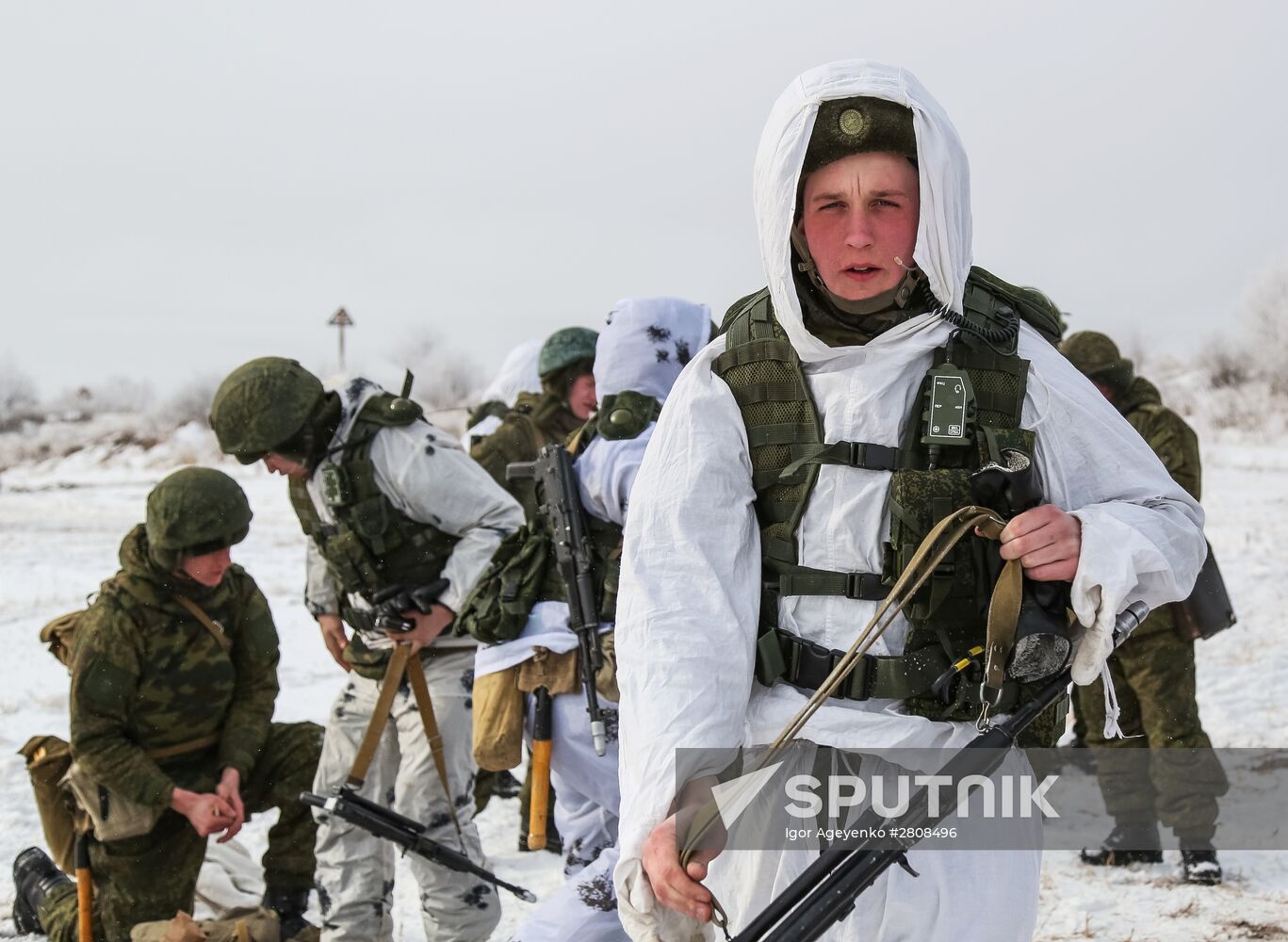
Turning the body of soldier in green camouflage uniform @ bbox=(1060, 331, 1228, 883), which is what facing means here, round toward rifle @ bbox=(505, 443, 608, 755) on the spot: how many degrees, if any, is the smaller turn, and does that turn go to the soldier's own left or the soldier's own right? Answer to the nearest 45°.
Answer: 0° — they already face it

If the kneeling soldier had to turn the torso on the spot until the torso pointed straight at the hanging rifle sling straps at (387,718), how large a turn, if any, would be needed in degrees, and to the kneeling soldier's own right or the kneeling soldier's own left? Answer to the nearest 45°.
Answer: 0° — they already face it

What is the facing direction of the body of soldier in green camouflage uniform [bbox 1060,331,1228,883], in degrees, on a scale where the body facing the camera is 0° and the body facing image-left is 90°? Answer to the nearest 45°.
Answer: approximately 45°

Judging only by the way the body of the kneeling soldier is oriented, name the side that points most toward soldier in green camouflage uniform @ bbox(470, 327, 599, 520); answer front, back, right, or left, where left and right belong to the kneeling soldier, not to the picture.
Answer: left

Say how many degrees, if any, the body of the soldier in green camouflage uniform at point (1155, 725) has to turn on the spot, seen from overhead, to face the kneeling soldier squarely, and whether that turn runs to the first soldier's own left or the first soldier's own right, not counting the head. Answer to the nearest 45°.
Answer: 0° — they already face them

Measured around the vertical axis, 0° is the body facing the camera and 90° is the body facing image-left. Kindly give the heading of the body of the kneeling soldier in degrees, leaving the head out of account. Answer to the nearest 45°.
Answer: approximately 315°

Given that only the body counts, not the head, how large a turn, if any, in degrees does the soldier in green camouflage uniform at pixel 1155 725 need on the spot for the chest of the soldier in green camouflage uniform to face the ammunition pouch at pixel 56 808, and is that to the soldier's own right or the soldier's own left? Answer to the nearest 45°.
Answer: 0° — they already face it
